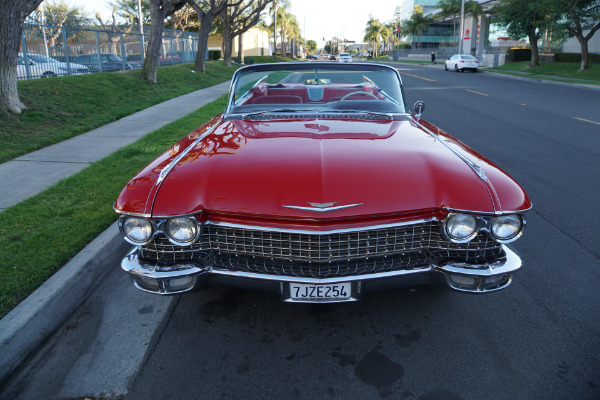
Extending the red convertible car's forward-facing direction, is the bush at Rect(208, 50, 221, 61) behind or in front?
behind

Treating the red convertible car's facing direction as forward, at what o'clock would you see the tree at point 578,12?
The tree is roughly at 7 o'clock from the red convertible car.

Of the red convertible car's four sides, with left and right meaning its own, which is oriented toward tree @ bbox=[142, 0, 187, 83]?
back

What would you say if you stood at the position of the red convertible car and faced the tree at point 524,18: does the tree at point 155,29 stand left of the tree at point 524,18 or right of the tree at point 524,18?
left

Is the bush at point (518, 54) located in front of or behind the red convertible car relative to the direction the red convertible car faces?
behind

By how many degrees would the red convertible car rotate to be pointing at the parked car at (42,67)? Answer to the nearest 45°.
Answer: approximately 135° to its right
